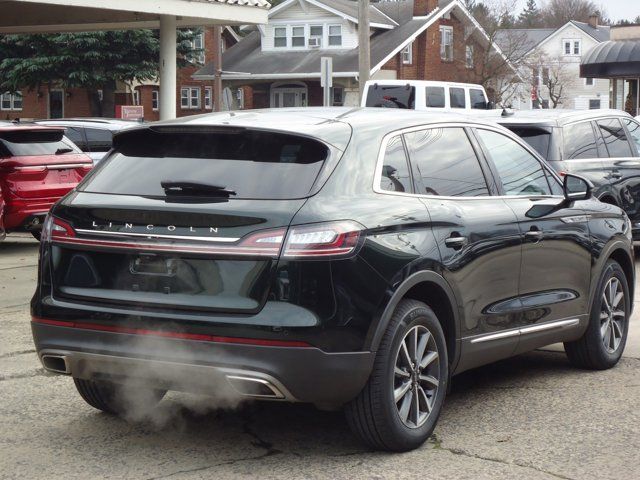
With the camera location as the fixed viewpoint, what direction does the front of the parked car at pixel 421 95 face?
facing away from the viewer and to the right of the viewer

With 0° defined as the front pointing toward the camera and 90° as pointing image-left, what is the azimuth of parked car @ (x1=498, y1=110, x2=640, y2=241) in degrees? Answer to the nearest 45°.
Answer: approximately 225°

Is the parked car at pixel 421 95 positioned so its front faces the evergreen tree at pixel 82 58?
no

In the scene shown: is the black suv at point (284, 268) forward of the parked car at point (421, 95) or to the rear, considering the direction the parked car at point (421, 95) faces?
to the rear

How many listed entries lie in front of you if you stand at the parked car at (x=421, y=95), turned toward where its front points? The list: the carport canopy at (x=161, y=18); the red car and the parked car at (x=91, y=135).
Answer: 0

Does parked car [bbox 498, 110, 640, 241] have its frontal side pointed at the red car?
no

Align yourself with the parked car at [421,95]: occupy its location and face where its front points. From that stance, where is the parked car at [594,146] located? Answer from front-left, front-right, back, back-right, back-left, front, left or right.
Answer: back-right

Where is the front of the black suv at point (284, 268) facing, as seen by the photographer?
facing away from the viewer and to the right of the viewer

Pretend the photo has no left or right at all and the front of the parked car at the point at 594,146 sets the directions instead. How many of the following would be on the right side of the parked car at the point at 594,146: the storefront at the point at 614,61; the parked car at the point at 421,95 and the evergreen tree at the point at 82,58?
0

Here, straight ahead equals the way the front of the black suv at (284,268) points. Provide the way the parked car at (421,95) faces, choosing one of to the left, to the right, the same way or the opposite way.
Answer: the same way

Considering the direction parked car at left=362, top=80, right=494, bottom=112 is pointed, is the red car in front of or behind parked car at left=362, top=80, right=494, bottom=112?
behind

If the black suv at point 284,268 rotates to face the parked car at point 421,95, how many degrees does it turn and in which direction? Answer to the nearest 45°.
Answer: approximately 45° to its left
